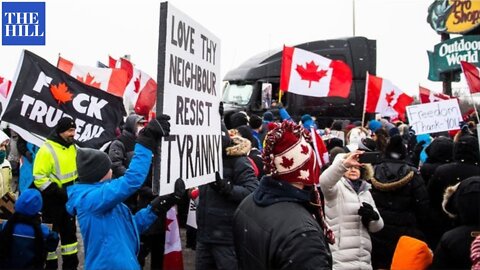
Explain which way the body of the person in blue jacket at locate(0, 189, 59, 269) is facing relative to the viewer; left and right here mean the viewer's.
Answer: facing away from the viewer

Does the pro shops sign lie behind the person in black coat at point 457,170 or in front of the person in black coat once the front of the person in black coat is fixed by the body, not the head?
in front

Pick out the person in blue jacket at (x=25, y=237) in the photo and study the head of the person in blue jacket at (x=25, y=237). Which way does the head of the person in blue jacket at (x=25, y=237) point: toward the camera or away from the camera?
away from the camera

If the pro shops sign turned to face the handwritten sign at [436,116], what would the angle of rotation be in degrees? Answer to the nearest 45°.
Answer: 0° — it already faces it

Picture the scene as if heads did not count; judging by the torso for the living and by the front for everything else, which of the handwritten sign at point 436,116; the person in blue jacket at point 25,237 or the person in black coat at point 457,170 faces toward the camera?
the handwritten sign

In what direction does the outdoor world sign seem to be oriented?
toward the camera

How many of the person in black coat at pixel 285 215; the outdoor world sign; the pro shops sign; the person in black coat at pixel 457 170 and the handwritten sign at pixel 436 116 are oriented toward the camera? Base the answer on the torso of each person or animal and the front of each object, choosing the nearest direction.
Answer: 3

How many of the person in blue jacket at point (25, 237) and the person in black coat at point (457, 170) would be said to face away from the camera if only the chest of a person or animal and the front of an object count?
2

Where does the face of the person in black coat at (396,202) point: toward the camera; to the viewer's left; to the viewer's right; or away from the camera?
away from the camera

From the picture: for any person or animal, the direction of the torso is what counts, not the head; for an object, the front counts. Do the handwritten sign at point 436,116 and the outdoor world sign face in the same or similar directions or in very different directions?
same or similar directions

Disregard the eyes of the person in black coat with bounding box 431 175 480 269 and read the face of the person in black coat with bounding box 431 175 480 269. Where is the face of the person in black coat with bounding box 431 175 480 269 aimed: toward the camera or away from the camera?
away from the camera

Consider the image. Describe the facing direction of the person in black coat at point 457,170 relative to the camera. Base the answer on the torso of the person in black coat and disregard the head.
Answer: away from the camera

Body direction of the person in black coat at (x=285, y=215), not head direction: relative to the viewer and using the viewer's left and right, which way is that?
facing away from the viewer and to the right of the viewer

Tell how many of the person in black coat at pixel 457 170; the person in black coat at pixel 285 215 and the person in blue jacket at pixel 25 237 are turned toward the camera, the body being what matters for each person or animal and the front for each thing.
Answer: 0

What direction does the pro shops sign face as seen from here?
toward the camera

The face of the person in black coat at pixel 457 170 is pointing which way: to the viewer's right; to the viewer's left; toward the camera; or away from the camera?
away from the camera

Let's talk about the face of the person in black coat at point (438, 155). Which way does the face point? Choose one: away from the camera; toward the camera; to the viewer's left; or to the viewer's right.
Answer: away from the camera
